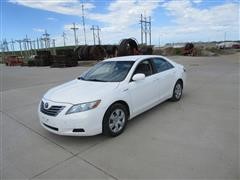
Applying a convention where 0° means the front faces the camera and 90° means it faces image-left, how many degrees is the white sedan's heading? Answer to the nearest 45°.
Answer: approximately 45°
